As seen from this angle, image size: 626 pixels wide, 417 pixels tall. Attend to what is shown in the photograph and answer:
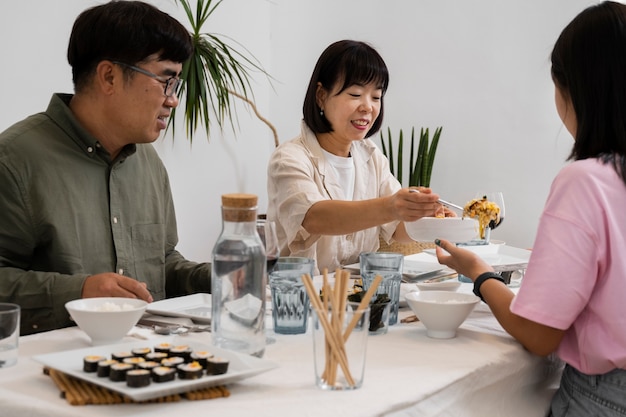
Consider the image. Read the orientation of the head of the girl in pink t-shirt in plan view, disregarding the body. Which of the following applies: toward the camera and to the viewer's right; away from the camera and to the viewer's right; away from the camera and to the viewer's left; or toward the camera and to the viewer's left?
away from the camera and to the viewer's left

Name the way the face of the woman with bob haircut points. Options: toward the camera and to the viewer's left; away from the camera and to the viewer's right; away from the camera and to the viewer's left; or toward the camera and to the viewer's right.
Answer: toward the camera and to the viewer's right

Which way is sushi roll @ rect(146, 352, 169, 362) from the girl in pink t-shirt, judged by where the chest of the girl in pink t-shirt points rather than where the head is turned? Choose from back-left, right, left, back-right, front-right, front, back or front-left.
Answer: left

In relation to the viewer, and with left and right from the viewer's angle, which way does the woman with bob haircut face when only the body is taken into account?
facing the viewer and to the right of the viewer

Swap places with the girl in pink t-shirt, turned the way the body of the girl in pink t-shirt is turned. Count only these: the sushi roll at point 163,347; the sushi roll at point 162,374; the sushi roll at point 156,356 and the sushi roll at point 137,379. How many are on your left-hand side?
4

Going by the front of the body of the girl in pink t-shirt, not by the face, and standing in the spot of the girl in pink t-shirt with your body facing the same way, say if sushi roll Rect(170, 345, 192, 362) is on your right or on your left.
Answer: on your left

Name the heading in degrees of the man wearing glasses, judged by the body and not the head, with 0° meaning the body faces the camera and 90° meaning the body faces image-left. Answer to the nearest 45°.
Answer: approximately 315°

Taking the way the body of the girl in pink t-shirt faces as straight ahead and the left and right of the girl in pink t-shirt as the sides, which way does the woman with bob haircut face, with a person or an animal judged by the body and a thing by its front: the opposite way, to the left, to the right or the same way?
the opposite way

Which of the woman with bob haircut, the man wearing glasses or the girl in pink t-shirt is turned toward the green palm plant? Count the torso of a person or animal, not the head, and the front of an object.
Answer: the girl in pink t-shirt

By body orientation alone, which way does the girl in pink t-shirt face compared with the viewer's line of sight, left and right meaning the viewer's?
facing away from the viewer and to the left of the viewer

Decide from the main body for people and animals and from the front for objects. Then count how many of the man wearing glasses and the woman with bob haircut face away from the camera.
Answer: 0

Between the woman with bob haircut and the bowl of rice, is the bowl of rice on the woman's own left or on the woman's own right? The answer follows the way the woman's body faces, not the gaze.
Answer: on the woman's own right

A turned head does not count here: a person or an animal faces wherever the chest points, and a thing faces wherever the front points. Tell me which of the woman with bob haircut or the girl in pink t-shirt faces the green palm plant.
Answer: the girl in pink t-shirt

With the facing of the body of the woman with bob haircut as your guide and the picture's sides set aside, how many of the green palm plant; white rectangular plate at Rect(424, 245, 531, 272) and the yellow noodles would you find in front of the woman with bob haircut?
2

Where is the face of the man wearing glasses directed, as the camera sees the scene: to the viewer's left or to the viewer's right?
to the viewer's right

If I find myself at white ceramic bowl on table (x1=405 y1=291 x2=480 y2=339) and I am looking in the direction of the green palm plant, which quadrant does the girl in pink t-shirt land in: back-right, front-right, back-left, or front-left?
back-right

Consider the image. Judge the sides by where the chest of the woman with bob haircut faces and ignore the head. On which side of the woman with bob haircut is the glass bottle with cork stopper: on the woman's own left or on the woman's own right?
on the woman's own right

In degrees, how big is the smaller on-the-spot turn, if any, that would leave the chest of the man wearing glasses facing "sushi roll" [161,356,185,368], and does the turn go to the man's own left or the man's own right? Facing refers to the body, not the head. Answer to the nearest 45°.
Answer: approximately 45° to the man's own right

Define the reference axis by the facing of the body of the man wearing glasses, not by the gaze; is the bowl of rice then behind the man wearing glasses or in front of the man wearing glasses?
in front
